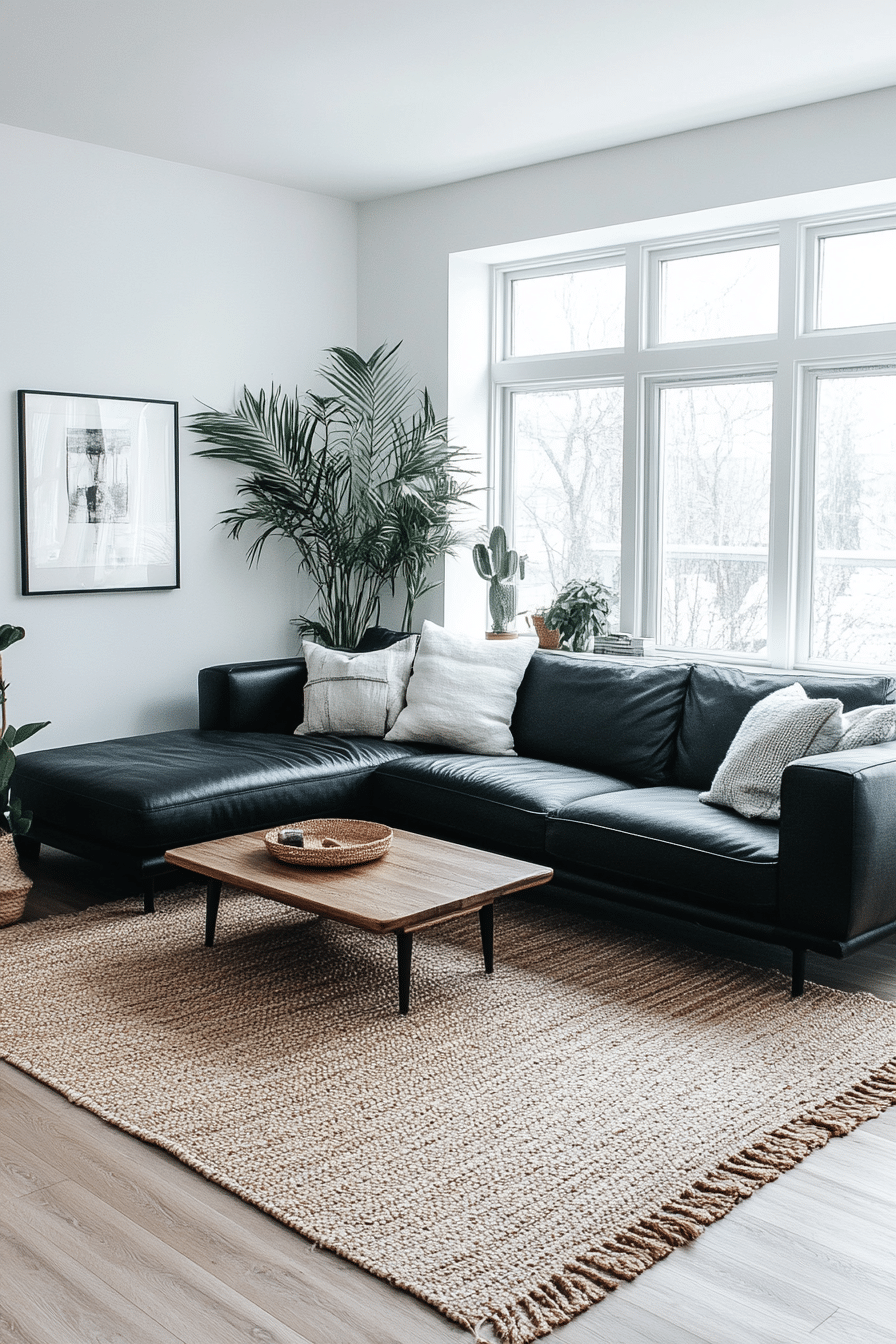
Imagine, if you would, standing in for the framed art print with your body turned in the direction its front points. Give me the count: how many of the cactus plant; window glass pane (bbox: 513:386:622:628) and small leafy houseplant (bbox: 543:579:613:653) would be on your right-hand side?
0

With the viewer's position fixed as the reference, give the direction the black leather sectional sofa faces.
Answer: facing the viewer and to the left of the viewer

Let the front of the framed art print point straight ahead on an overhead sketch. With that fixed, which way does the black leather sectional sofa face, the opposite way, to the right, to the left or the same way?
to the right

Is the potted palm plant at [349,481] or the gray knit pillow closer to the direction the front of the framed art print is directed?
the gray knit pillow

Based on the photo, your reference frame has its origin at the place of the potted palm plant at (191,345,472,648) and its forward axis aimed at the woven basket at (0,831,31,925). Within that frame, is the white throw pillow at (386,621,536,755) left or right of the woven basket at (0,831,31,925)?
left

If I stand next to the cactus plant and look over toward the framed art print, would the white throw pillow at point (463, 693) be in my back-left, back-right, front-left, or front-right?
front-left

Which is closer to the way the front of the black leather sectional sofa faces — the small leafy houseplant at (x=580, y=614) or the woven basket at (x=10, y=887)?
the woven basket

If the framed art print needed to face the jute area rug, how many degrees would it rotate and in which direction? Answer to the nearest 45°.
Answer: approximately 45° to its right

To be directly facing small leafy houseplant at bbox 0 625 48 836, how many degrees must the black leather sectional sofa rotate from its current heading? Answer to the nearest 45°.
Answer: approximately 45° to its right

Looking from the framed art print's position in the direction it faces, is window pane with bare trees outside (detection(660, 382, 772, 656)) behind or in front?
in front

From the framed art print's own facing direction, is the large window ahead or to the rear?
ahead

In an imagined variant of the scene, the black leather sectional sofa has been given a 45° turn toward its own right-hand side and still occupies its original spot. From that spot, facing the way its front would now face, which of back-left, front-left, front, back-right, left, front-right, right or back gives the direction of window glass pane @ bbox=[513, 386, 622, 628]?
right

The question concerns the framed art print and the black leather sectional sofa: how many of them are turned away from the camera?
0
